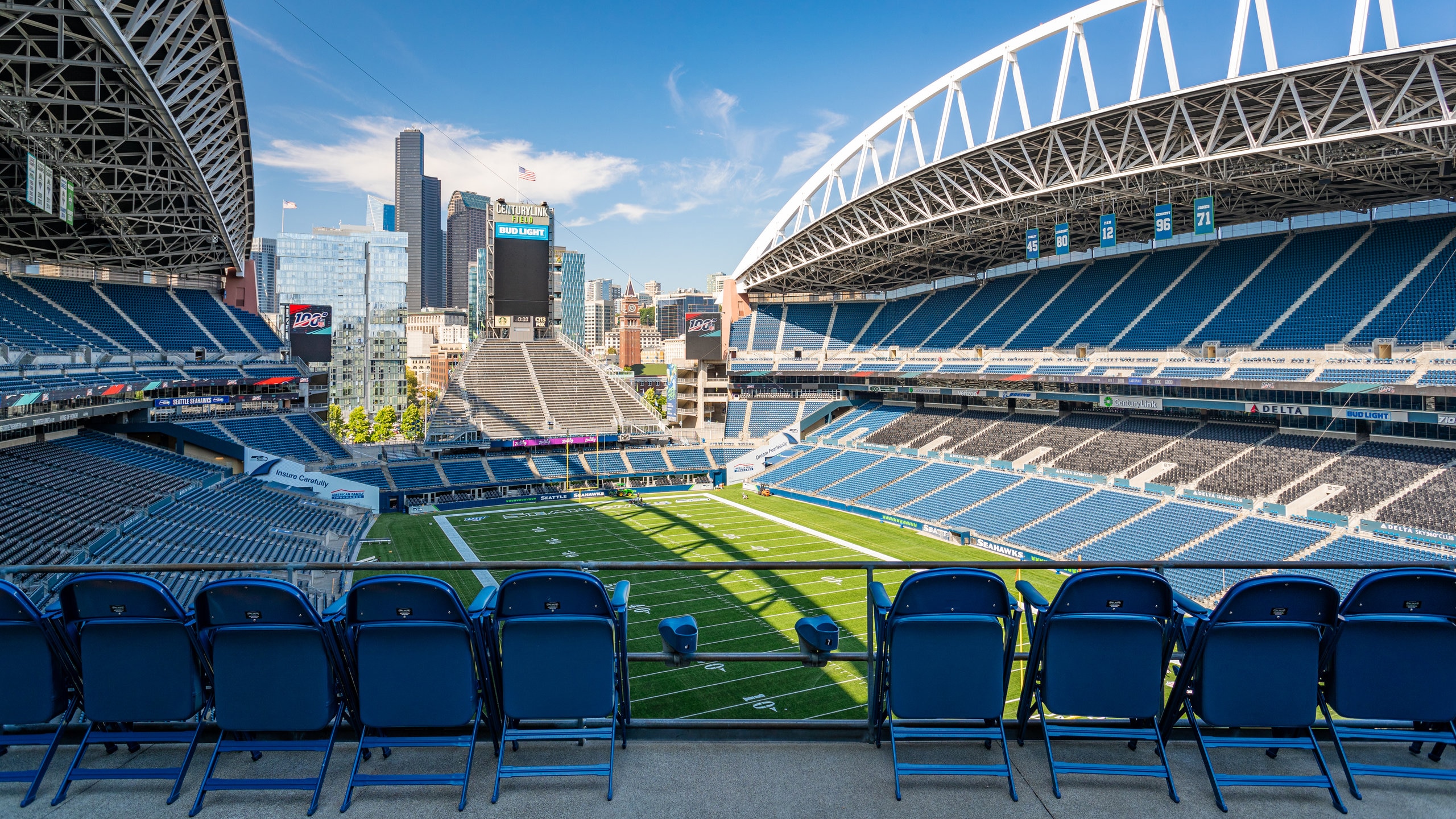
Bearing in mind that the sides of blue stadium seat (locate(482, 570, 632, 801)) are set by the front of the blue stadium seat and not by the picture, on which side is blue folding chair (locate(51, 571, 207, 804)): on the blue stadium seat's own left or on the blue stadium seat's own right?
on the blue stadium seat's own left

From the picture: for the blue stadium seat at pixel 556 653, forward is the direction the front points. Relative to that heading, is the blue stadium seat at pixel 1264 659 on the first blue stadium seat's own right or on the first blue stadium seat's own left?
on the first blue stadium seat's own right

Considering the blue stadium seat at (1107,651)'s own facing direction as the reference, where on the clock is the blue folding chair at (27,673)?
The blue folding chair is roughly at 8 o'clock from the blue stadium seat.

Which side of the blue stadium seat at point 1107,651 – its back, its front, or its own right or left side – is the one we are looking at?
back

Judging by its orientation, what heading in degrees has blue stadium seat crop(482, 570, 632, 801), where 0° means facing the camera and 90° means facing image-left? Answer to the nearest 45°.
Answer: approximately 180°

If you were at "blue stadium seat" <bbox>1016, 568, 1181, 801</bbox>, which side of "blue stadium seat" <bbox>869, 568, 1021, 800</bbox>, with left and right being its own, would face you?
right

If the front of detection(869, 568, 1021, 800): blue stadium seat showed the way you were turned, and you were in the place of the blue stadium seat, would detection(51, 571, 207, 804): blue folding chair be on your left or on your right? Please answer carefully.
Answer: on your left

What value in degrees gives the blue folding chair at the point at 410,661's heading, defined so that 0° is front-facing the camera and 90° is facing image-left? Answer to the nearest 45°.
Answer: approximately 180°

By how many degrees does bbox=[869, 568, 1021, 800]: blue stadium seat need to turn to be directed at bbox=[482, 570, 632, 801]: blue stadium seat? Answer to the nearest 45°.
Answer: approximately 90° to its left

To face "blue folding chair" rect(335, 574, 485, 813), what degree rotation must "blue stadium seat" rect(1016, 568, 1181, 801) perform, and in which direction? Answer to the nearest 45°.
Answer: approximately 135° to its left

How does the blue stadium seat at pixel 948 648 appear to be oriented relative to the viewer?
away from the camera
